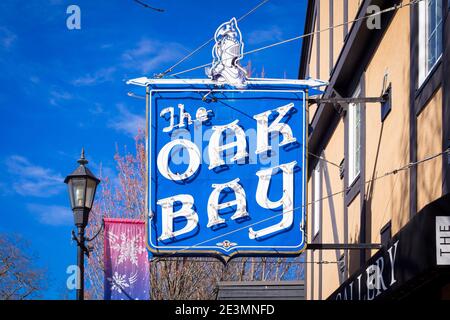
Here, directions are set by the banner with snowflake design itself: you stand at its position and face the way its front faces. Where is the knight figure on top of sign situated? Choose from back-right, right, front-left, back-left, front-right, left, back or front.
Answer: front-left

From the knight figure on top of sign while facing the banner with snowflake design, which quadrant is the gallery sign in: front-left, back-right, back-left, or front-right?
back-left

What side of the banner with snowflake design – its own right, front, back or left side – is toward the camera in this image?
front

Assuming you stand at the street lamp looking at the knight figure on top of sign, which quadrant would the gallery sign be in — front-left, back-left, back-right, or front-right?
front-right

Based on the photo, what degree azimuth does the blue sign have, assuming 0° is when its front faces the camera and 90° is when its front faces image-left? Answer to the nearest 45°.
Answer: approximately 0°

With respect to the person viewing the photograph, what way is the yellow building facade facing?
facing the viewer and to the left of the viewer

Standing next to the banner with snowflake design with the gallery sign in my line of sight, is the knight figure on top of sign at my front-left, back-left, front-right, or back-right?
front-left

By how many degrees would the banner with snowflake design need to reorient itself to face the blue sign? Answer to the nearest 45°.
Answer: approximately 45° to its left
